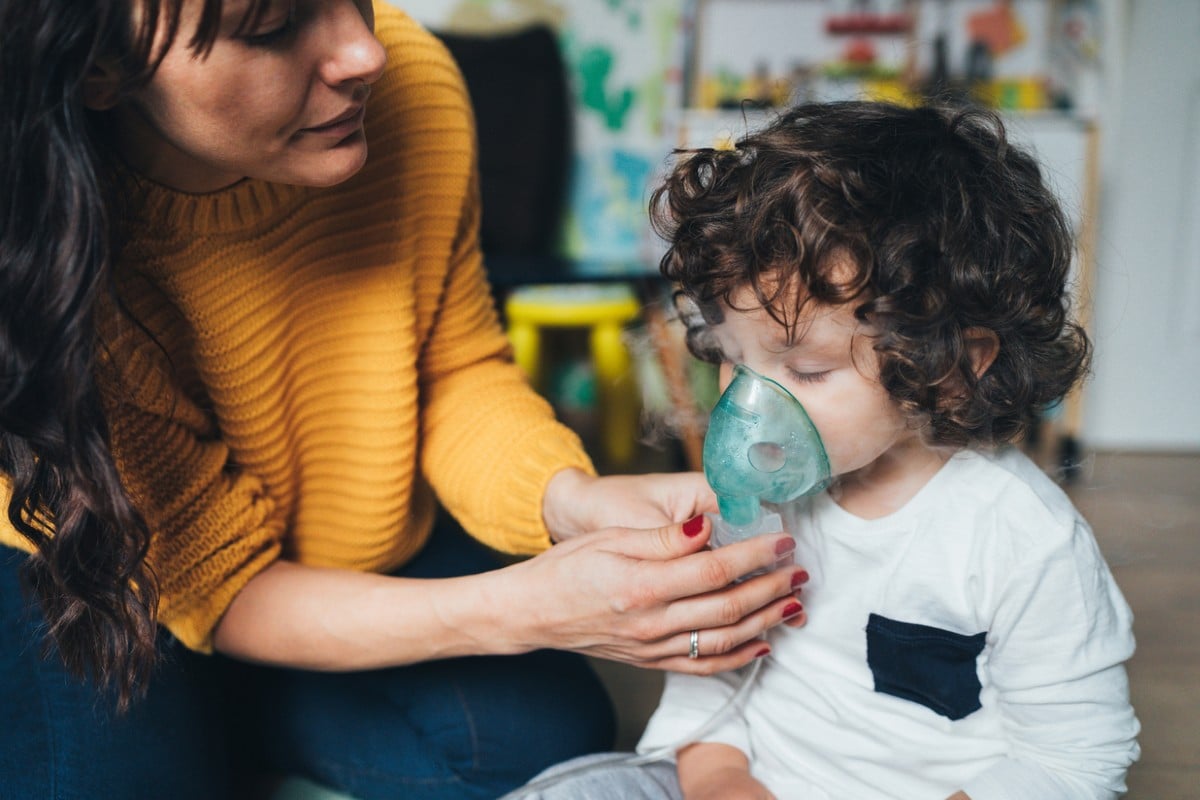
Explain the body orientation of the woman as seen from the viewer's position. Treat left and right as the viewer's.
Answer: facing the viewer and to the right of the viewer

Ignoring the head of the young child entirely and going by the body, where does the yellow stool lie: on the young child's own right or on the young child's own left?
on the young child's own right

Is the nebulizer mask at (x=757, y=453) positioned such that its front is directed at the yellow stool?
no

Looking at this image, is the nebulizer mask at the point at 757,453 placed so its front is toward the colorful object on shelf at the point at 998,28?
no

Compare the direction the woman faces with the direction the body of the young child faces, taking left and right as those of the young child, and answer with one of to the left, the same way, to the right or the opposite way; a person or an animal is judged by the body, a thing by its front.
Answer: to the left

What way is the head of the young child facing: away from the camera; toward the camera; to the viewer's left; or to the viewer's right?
to the viewer's left

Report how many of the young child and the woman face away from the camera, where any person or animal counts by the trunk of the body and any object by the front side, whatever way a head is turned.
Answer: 0

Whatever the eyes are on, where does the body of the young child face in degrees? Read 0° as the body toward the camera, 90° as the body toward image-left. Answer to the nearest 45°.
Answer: approximately 45°

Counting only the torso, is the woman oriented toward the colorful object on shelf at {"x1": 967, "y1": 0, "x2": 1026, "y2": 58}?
no
